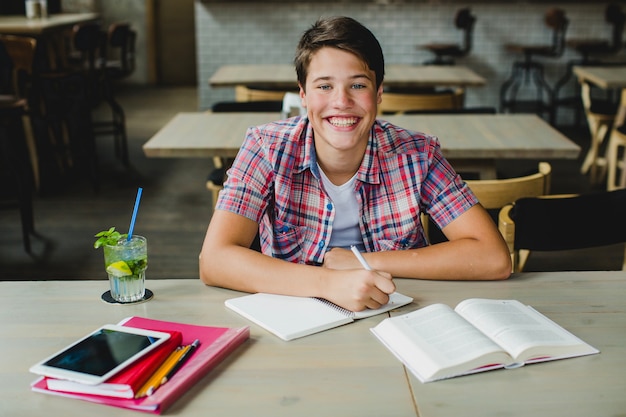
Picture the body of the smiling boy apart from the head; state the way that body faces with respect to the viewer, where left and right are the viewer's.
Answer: facing the viewer

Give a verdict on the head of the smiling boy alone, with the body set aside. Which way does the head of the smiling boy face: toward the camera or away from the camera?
toward the camera

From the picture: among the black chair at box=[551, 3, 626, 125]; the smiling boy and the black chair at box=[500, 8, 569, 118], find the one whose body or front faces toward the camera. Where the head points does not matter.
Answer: the smiling boy

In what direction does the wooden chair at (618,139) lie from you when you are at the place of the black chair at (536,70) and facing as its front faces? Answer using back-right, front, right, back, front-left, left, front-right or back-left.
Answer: left

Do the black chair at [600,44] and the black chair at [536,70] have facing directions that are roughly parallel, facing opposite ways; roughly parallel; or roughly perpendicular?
roughly parallel

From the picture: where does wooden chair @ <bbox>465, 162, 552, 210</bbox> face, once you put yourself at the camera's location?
facing away from the viewer
